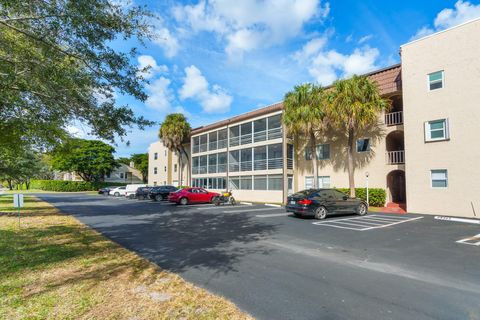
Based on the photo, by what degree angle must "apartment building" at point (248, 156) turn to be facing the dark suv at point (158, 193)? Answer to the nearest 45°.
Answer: approximately 45° to its right

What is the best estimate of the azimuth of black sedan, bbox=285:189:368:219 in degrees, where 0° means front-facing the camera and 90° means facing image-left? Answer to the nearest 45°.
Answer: approximately 225°

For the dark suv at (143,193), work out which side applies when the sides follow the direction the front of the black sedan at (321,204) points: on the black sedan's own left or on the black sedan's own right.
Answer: on the black sedan's own left

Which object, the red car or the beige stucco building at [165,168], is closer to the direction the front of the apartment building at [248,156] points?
the red car

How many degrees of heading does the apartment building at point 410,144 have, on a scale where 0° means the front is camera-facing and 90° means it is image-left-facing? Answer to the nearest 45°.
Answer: approximately 45°

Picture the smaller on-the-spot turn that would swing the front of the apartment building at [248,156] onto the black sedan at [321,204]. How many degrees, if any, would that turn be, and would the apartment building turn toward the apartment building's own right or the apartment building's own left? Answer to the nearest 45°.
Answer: approximately 45° to the apartment building's own left

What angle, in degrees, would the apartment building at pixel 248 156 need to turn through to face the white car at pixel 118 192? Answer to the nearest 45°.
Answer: approximately 90° to its right

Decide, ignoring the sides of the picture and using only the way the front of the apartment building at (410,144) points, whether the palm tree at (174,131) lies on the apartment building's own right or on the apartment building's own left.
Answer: on the apartment building's own right

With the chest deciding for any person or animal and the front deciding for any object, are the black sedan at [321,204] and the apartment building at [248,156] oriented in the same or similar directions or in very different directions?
very different directions

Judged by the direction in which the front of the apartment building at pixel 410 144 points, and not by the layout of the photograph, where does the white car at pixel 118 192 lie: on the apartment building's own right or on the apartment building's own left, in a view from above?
on the apartment building's own right
